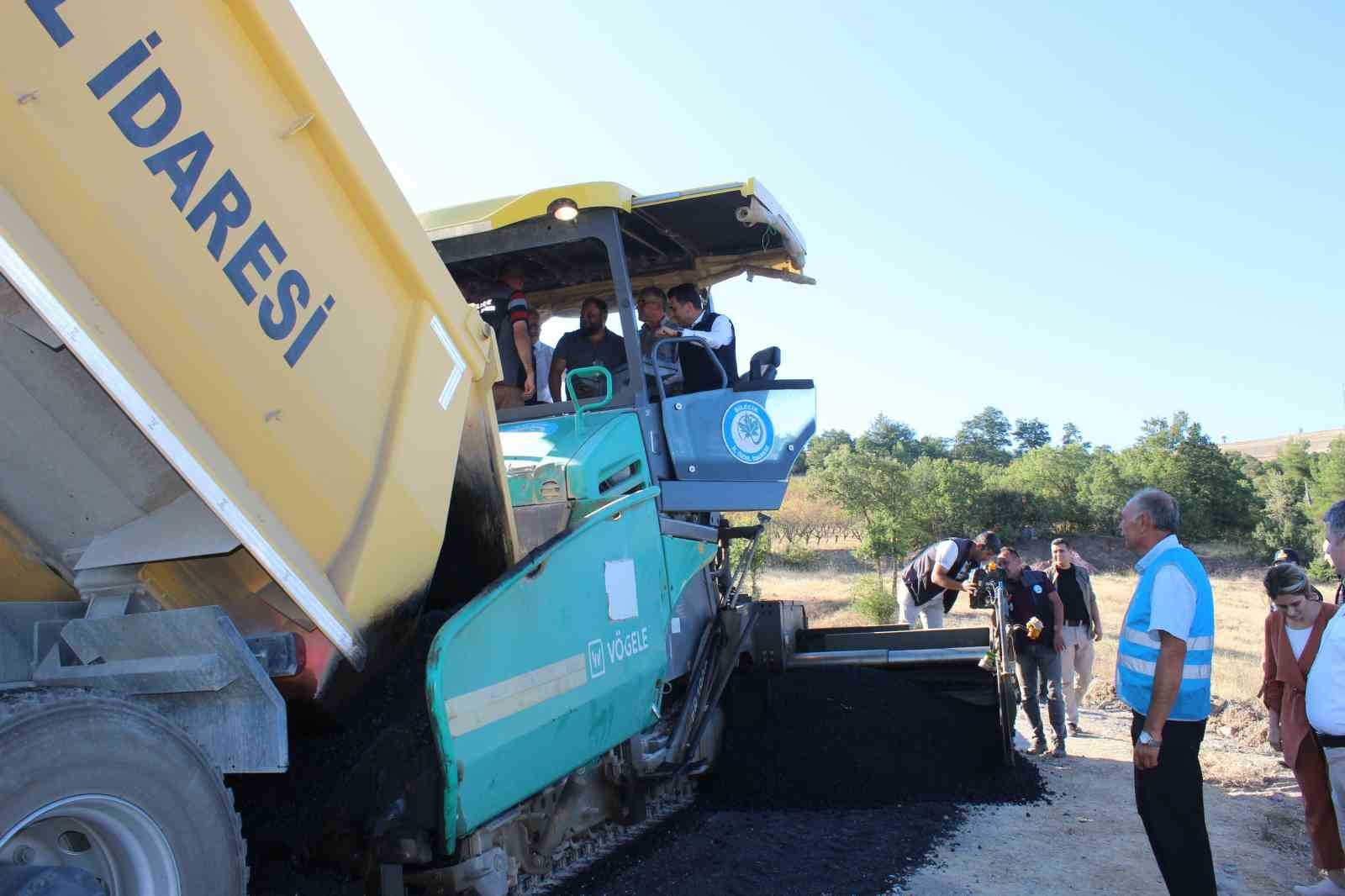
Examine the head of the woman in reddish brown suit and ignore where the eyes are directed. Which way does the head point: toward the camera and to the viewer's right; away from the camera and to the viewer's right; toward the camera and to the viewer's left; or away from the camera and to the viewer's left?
toward the camera and to the viewer's left

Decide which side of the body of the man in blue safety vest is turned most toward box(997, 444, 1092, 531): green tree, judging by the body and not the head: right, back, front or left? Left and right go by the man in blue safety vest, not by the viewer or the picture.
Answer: right

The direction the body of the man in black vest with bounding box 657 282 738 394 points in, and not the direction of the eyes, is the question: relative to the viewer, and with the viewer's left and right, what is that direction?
facing to the left of the viewer

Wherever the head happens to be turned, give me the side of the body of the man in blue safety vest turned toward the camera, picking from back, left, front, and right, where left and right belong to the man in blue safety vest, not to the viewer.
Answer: left

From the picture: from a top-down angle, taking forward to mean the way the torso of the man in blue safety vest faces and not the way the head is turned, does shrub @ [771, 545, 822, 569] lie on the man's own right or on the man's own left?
on the man's own right

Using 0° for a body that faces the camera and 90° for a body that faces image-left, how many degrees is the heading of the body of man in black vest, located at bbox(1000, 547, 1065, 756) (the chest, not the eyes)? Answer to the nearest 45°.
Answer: approximately 45°

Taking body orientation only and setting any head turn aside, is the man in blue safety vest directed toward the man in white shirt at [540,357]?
yes

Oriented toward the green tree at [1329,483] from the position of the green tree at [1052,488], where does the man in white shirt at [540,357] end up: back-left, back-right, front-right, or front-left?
back-right

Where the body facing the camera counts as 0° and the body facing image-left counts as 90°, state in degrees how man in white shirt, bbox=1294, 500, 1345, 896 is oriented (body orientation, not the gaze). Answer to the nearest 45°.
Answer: approximately 90°

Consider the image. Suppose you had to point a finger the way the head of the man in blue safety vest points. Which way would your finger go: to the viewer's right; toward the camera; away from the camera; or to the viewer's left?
to the viewer's left
